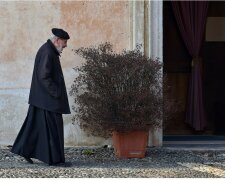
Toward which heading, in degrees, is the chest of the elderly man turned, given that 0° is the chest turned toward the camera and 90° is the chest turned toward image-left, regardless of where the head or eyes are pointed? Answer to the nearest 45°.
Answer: approximately 270°

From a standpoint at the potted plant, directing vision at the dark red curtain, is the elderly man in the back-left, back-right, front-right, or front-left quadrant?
back-left

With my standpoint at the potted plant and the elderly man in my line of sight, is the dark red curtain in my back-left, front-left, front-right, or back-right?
back-right

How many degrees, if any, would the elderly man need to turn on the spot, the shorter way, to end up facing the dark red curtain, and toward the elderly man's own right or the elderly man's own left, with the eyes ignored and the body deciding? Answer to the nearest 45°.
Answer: approximately 45° to the elderly man's own left
